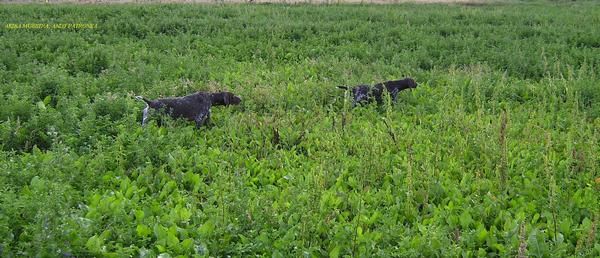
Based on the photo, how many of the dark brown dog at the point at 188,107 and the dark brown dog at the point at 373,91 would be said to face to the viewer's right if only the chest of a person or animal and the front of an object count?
2

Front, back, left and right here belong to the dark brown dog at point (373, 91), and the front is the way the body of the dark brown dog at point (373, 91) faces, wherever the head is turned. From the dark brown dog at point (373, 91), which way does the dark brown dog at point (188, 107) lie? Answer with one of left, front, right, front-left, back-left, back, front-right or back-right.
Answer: back-right

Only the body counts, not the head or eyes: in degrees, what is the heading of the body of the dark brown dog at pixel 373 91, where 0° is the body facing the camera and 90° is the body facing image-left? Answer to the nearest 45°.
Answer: approximately 270°

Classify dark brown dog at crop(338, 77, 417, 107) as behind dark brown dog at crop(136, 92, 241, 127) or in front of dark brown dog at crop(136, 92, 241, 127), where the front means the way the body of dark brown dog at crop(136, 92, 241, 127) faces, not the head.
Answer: in front

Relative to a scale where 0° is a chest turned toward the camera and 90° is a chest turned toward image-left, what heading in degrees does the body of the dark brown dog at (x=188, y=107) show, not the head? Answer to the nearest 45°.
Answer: approximately 270°
